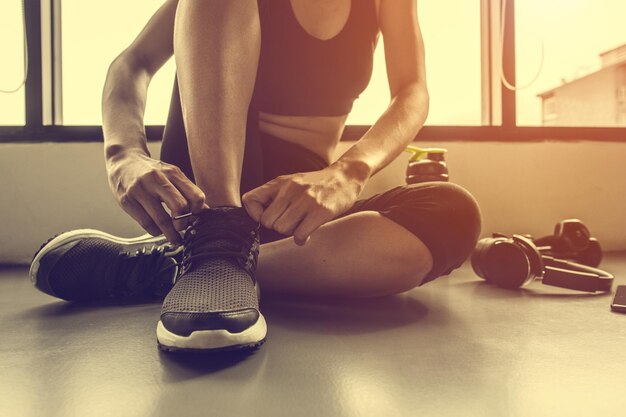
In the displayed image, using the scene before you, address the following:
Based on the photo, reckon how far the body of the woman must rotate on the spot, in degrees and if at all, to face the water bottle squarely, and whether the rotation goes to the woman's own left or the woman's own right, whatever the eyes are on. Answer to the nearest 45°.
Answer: approximately 135° to the woman's own left

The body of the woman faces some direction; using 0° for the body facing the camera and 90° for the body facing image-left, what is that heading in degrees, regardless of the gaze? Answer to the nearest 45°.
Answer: approximately 0°

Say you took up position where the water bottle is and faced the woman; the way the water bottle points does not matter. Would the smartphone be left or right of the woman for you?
left
